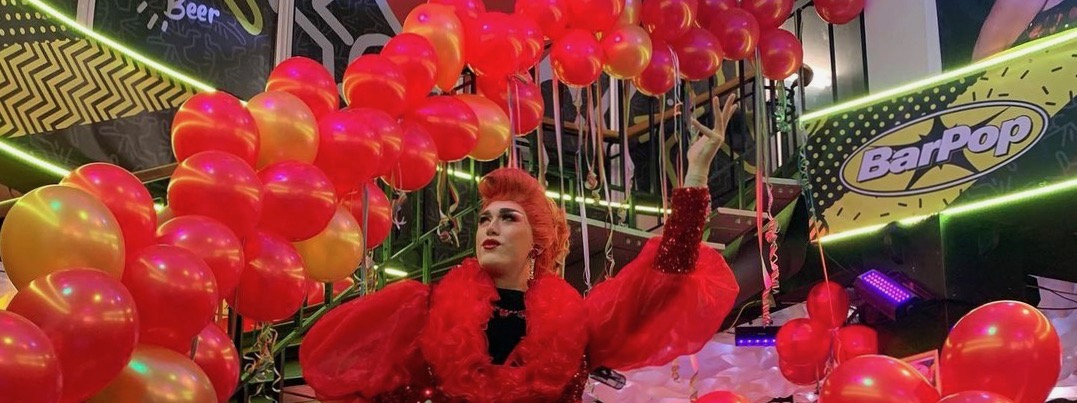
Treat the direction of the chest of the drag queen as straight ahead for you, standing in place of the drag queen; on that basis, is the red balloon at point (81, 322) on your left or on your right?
on your right

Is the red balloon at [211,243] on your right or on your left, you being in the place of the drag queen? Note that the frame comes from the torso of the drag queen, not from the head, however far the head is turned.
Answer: on your right

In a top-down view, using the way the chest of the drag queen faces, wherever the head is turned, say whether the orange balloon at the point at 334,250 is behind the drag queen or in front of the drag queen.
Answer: behind

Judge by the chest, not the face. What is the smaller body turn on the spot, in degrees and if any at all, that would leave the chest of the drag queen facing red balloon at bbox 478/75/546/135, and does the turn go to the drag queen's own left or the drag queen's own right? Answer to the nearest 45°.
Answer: approximately 180°

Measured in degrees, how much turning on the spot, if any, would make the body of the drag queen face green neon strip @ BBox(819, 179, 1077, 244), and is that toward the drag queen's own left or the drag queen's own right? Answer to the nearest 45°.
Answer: approximately 135° to the drag queen's own left

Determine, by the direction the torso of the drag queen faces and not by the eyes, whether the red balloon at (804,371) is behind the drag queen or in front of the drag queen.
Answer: behind

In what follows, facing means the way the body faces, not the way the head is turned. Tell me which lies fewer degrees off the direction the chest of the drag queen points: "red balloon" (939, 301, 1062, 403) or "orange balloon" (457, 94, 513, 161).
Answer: the red balloon

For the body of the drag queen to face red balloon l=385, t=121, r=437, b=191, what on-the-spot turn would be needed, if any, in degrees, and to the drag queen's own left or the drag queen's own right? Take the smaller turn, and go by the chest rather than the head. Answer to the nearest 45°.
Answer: approximately 180°

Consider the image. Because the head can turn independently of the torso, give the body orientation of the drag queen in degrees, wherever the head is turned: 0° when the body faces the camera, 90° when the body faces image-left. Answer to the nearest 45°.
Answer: approximately 0°

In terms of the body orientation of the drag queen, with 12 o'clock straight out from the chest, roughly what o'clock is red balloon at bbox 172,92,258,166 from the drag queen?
The red balloon is roughly at 4 o'clock from the drag queen.
